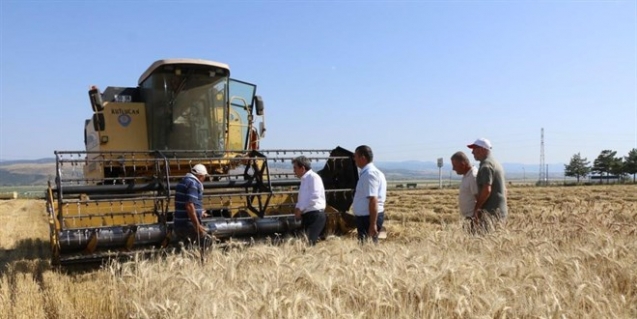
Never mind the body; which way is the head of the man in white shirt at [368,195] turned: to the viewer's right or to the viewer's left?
to the viewer's left

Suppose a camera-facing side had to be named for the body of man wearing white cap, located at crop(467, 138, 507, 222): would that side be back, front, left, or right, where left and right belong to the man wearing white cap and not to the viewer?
left

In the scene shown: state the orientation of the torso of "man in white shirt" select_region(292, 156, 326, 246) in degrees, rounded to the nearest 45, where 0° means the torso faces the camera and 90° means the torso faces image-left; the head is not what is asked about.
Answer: approximately 90°

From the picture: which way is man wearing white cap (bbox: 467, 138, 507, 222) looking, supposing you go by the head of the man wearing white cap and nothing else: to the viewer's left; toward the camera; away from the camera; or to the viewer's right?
to the viewer's left

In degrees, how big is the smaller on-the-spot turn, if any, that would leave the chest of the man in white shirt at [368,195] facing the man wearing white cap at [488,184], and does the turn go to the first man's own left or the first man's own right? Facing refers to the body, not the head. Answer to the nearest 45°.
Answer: approximately 180°

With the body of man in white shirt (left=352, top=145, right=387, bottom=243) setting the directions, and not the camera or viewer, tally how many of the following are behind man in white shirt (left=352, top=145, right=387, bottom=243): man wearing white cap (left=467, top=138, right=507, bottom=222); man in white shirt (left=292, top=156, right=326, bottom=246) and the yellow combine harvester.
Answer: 1

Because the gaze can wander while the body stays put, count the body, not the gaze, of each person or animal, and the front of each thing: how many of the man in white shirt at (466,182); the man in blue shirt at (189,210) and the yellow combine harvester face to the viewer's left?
1

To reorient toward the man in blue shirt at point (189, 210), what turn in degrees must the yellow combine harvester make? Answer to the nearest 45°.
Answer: approximately 45° to its right

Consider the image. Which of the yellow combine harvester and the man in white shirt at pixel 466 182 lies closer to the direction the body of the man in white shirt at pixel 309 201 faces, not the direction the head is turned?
the yellow combine harvester

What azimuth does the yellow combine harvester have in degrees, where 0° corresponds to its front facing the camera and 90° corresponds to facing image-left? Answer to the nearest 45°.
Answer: approximately 315°

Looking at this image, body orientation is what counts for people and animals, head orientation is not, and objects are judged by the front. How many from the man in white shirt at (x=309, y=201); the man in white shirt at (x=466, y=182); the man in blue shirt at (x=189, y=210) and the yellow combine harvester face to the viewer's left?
2

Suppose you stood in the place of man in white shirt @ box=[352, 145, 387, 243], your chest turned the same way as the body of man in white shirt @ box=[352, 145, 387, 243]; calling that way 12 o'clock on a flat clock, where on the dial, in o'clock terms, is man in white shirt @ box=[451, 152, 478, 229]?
man in white shirt @ box=[451, 152, 478, 229] is roughly at 5 o'clock from man in white shirt @ box=[352, 145, 387, 243].

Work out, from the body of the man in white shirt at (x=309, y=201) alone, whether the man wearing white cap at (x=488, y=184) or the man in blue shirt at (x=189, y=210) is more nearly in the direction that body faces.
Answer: the man in blue shirt

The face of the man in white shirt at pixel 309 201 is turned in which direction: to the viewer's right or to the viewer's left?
to the viewer's left
